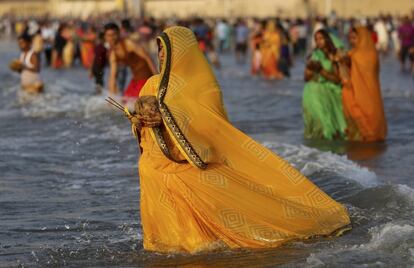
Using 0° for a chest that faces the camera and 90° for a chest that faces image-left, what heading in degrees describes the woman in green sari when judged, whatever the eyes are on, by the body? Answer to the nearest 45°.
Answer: approximately 45°

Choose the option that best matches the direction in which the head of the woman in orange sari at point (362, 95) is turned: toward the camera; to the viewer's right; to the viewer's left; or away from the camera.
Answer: to the viewer's left

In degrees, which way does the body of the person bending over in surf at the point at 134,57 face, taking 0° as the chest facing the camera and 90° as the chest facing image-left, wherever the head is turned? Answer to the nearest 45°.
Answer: approximately 45°

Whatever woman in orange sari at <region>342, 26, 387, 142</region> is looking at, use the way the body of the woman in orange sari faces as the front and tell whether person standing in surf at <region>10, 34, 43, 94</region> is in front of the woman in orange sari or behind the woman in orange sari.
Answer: in front

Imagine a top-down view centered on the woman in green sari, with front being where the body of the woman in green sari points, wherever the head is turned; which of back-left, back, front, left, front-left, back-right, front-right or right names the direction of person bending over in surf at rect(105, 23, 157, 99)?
front-right

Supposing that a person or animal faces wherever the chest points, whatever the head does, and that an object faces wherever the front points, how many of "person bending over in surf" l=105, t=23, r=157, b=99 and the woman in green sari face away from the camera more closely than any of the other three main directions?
0

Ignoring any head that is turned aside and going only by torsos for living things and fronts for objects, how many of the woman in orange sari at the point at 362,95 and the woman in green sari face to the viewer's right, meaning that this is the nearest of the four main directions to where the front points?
0

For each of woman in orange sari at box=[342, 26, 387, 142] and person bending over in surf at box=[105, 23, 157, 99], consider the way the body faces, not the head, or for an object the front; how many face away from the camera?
0

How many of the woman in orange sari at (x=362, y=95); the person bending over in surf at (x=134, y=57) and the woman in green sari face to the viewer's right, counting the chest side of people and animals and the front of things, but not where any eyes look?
0

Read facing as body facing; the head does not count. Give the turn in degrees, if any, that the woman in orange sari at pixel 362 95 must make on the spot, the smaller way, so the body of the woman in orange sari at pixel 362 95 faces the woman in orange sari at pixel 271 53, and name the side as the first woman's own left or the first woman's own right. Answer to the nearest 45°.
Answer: approximately 90° to the first woman's own right

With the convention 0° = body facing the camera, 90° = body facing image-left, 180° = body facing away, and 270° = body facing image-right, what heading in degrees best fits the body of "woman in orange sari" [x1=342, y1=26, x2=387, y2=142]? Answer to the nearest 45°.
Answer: approximately 90°

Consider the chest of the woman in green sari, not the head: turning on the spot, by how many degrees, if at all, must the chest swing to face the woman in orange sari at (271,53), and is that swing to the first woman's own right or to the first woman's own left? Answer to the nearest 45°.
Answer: approximately 135° to the first woman's own right

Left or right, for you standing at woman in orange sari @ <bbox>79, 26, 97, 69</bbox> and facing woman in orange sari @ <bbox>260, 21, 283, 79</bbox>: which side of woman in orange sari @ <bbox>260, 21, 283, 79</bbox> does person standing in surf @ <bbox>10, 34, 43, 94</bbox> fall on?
right

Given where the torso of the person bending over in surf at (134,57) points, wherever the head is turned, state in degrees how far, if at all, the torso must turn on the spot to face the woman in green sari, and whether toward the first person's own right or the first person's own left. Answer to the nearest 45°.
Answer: approximately 135° to the first person's own left
